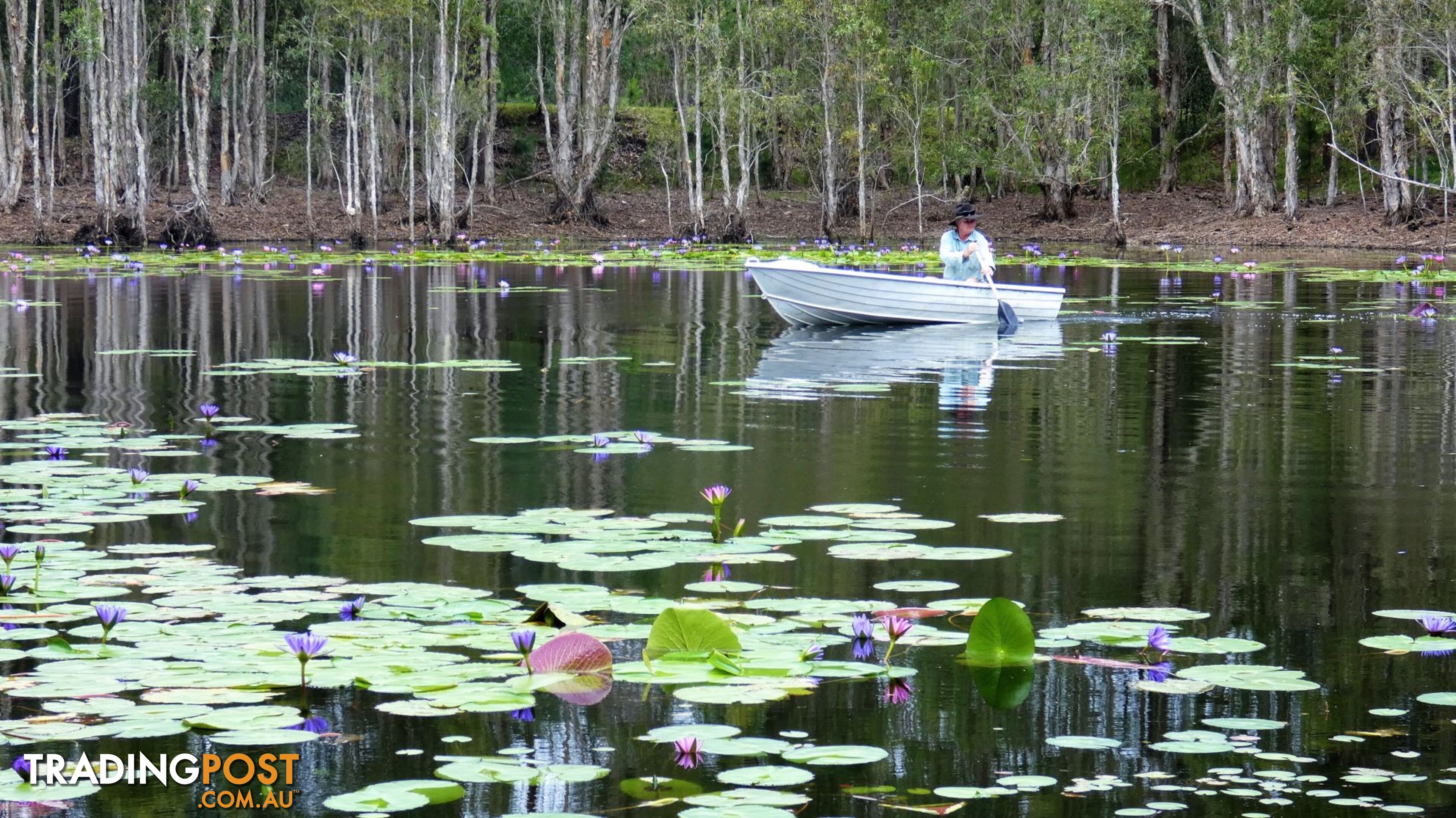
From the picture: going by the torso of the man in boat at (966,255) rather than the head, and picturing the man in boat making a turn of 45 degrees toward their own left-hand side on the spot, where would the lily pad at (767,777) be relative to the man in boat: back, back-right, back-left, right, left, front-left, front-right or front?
right

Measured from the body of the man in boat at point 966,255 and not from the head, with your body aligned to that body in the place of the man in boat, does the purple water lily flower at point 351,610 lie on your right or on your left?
on your right

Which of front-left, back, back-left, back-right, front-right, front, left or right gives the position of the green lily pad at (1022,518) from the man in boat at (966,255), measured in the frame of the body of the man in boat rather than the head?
front-right

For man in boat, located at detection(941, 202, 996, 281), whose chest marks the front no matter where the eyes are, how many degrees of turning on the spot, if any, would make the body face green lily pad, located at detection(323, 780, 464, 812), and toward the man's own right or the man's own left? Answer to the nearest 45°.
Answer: approximately 45° to the man's own right

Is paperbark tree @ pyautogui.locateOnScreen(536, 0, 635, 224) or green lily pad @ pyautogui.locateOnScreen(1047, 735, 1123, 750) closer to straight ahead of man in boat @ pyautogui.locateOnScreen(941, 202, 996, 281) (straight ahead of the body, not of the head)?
the green lily pad

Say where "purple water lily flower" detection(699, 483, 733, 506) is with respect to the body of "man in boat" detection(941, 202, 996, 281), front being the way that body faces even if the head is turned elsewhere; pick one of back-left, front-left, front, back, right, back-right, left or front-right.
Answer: front-right

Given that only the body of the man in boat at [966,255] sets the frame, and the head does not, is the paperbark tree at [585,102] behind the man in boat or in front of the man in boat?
behind

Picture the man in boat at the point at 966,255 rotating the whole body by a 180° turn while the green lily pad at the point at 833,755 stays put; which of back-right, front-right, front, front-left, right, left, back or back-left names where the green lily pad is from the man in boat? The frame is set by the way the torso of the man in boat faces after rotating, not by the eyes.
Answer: back-left
